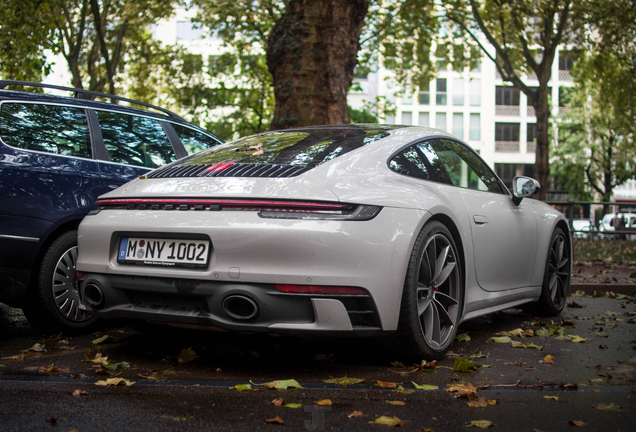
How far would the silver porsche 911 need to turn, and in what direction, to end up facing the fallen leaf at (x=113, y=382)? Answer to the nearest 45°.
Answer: approximately 135° to its left

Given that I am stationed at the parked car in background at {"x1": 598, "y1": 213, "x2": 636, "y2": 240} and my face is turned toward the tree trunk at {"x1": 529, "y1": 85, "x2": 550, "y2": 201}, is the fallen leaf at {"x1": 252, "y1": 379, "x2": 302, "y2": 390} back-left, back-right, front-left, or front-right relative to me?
front-left

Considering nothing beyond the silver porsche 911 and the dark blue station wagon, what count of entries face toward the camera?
0

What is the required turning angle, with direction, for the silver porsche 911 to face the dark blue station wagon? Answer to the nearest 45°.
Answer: approximately 90° to its left

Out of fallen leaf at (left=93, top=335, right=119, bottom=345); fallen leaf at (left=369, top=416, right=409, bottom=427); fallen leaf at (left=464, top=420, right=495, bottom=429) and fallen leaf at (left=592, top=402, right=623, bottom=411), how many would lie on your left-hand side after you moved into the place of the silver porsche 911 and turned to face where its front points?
1

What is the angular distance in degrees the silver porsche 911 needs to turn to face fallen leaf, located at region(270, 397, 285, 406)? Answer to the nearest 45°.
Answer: approximately 135° to its right

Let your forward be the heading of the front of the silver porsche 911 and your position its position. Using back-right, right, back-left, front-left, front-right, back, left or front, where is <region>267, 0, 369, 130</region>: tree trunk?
front-left

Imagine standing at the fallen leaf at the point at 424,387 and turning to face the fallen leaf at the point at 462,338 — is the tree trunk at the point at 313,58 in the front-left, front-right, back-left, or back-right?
front-left

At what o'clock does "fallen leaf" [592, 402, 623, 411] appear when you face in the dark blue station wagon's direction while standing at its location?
The fallen leaf is roughly at 3 o'clock from the dark blue station wagon.

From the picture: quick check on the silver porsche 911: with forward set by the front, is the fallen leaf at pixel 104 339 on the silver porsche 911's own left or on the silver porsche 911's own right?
on the silver porsche 911's own left

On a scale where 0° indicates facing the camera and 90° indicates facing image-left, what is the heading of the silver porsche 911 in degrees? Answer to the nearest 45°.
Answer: approximately 225°

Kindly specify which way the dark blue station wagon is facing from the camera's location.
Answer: facing away from the viewer and to the right of the viewer

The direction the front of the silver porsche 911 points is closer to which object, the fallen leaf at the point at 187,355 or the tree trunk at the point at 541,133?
the tree trunk
